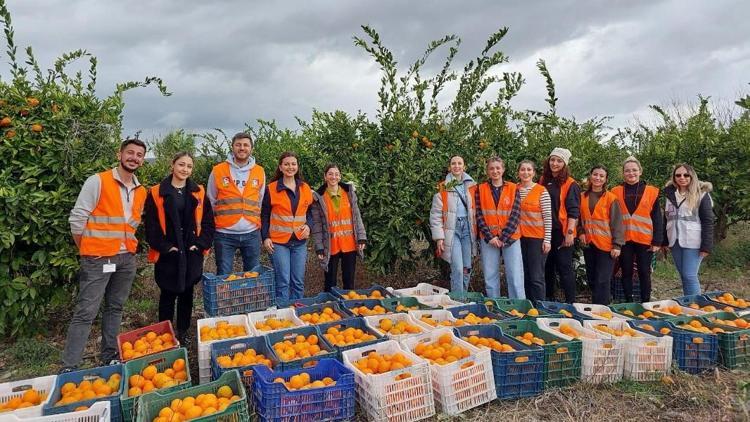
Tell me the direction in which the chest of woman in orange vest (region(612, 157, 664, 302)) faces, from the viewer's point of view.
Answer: toward the camera

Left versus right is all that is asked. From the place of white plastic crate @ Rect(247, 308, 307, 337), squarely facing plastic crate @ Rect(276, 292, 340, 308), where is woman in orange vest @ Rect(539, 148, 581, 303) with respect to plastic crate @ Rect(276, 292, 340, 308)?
right

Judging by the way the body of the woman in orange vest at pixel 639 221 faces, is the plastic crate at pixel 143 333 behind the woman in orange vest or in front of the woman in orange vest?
in front

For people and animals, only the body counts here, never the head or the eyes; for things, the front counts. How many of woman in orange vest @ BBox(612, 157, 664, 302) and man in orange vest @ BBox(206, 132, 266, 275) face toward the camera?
2

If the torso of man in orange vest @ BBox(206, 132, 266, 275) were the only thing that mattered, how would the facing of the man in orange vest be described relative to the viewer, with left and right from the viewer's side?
facing the viewer

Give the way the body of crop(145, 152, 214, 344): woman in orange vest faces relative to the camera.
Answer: toward the camera

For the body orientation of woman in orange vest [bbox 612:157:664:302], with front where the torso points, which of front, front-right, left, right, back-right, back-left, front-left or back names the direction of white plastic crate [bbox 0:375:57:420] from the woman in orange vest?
front-right

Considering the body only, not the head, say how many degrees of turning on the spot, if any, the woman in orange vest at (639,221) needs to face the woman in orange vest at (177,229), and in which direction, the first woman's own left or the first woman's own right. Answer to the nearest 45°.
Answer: approximately 45° to the first woman's own right

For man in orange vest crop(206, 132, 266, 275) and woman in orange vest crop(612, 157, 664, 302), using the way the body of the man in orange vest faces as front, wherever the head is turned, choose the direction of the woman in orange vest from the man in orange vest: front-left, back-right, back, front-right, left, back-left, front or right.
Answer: left

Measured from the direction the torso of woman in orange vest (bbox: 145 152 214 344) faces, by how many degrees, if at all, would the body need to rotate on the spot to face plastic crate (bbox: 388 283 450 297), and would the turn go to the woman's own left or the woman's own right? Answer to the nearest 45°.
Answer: approximately 90° to the woman's own left

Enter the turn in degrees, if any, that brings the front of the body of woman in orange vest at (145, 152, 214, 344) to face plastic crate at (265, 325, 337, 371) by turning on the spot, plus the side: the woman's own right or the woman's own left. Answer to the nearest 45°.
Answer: approximately 45° to the woman's own left

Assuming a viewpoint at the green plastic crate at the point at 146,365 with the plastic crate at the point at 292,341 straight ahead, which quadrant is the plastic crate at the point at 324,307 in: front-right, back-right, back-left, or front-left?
front-left
